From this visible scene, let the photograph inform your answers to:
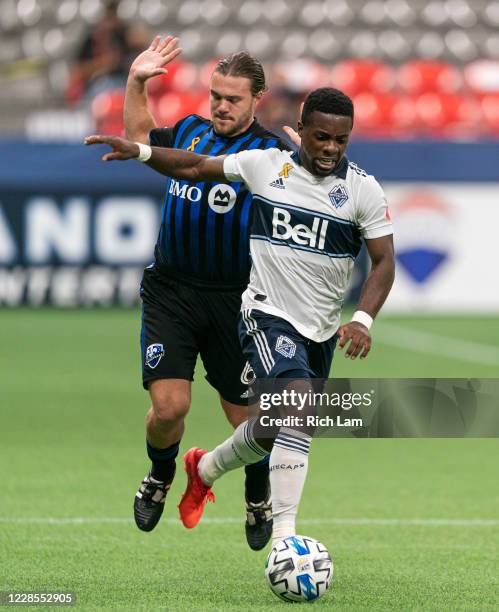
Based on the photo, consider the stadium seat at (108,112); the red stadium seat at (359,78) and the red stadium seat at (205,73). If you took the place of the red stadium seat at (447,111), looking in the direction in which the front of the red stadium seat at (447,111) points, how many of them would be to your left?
0

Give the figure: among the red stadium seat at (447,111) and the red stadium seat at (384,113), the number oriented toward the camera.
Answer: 2

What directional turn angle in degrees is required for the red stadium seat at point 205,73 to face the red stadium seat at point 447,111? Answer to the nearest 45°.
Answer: approximately 90° to its left

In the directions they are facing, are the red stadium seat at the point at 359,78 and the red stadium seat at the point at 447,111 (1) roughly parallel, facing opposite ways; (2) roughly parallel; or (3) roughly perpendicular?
roughly parallel

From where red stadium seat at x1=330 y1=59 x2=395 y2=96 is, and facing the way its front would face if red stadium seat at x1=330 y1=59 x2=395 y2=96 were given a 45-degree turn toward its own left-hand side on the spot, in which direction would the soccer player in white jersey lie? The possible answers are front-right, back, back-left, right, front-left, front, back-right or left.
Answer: front-right

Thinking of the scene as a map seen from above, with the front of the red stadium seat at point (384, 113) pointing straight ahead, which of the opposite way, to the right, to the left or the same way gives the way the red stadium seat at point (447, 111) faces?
the same way

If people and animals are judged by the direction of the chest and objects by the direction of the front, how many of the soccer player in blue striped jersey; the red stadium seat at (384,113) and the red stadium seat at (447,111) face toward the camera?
3

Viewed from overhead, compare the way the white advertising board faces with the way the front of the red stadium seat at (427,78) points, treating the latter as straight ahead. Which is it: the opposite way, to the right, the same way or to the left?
the same way

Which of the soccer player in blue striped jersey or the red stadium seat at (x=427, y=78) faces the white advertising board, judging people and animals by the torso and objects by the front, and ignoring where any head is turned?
the red stadium seat

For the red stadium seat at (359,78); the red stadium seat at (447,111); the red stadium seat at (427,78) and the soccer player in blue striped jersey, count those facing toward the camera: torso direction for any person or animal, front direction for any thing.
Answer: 4

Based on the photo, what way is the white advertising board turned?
toward the camera

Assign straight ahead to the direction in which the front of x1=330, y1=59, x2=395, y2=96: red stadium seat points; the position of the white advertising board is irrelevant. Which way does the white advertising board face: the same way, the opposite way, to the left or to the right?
the same way

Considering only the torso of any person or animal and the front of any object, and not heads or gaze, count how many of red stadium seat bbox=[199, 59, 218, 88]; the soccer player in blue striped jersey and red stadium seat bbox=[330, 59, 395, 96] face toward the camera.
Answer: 3

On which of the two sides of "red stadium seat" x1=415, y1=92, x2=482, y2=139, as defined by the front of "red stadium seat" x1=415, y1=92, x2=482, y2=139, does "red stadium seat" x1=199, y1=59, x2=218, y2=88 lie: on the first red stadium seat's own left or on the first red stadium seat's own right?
on the first red stadium seat's own right

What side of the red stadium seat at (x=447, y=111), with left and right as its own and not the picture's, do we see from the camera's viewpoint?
front

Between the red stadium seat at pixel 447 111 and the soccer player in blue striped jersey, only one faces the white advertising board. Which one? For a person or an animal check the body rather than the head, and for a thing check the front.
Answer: the red stadium seat

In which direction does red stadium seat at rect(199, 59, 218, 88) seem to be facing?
toward the camera

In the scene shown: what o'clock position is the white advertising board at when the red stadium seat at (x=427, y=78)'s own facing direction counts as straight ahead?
The white advertising board is roughly at 12 o'clock from the red stadium seat.

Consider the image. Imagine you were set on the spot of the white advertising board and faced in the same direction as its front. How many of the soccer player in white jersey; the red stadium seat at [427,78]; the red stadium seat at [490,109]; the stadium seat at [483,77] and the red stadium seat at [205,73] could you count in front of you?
1

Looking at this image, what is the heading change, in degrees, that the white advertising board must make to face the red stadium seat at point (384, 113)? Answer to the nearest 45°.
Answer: approximately 180°

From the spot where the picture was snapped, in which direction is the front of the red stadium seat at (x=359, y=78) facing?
facing the viewer

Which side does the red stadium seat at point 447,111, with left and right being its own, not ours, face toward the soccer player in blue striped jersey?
front
